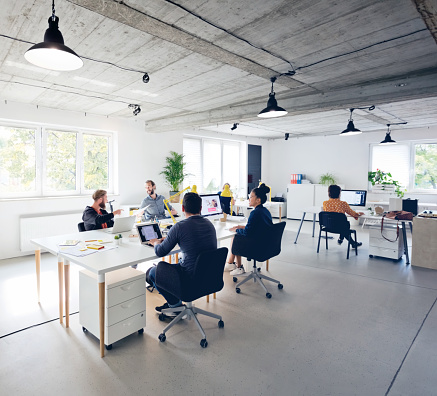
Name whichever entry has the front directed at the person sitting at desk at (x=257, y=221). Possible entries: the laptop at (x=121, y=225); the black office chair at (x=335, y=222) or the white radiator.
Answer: the white radiator

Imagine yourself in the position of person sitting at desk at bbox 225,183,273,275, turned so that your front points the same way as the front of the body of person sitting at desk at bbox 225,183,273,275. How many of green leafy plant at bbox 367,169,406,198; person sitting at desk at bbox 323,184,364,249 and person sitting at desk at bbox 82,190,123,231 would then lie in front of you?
1

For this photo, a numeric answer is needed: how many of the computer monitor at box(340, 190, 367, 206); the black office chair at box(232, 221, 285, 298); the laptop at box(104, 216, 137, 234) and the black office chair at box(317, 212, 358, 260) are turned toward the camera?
1

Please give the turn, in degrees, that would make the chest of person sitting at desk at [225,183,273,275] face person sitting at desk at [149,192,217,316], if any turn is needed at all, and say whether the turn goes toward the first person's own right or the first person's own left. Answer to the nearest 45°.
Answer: approximately 45° to the first person's own left

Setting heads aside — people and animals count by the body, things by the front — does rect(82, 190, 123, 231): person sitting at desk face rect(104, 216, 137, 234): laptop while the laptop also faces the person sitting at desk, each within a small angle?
yes

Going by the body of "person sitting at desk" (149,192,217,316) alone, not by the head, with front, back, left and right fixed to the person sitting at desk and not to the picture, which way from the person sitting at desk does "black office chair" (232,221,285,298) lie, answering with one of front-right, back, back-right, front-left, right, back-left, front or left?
right

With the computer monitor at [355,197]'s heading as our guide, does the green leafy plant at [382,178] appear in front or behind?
behind

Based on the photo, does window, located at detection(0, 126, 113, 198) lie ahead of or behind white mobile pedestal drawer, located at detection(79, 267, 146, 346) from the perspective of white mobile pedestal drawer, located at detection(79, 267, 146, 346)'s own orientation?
behind

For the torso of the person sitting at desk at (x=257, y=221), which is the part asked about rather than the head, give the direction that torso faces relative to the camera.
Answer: to the viewer's left

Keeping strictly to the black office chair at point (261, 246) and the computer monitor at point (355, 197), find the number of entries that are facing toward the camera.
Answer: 1

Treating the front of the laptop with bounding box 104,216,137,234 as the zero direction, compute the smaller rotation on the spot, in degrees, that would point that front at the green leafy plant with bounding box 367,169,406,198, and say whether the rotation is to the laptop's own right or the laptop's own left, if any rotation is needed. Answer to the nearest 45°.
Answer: approximately 90° to the laptop's own right

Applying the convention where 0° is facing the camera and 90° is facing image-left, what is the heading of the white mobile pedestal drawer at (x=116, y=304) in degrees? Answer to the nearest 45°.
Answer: approximately 315°

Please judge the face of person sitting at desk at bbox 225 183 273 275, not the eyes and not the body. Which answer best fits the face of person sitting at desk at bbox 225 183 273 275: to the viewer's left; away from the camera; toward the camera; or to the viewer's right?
to the viewer's left

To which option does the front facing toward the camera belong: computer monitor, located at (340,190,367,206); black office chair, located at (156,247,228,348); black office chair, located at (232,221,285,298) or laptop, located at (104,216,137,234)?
the computer monitor
